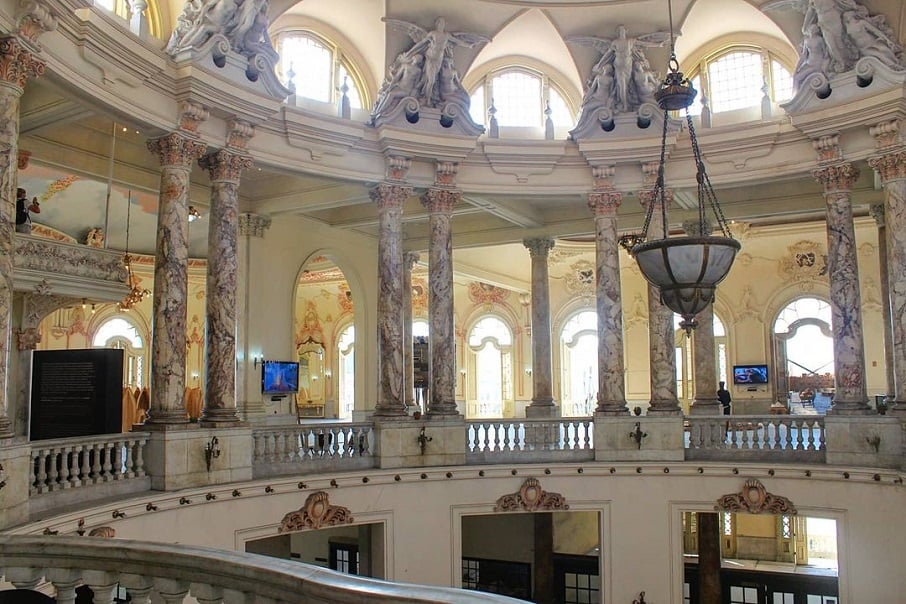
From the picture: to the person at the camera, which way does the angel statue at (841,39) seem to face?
facing the viewer and to the left of the viewer

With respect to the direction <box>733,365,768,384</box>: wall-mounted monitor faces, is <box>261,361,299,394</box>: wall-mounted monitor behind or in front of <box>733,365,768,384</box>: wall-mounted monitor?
in front

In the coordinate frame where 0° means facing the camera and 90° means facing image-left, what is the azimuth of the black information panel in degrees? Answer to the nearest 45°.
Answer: approximately 0°

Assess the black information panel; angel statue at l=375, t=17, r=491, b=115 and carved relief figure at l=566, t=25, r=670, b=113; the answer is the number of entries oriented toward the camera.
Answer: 3

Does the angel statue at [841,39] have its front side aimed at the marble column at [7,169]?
yes

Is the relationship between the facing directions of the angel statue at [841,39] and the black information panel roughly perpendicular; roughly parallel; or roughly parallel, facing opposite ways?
roughly perpendicular

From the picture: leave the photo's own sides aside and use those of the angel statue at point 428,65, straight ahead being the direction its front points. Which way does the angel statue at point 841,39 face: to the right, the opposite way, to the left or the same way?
to the right

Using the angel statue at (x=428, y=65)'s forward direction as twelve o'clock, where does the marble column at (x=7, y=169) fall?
The marble column is roughly at 1 o'clock from the angel statue.

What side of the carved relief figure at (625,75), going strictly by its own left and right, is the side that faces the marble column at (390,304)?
right

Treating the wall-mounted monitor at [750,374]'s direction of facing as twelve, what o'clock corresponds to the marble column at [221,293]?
The marble column is roughly at 1 o'clock from the wall-mounted monitor.

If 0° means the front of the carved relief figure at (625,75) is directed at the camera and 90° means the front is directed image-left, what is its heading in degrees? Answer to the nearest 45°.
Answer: approximately 0°
